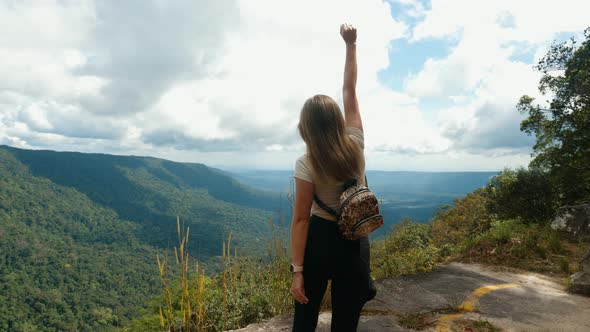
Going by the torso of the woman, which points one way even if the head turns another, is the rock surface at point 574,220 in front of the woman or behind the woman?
in front

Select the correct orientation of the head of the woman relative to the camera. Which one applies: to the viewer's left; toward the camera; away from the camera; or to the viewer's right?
away from the camera

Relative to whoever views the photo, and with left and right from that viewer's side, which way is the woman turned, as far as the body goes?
facing away from the viewer
